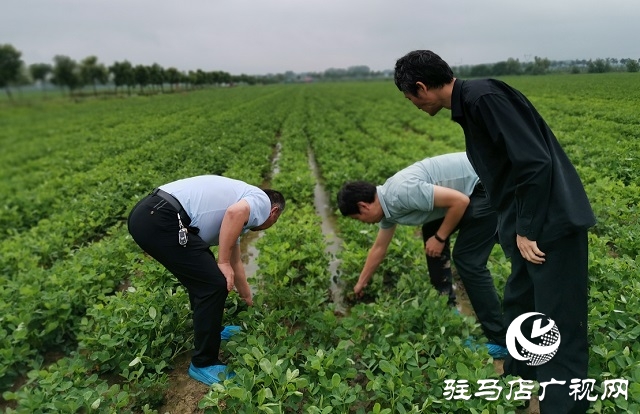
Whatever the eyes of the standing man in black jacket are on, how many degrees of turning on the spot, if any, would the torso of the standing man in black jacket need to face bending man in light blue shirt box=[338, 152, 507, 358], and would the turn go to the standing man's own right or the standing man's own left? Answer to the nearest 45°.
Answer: approximately 45° to the standing man's own right

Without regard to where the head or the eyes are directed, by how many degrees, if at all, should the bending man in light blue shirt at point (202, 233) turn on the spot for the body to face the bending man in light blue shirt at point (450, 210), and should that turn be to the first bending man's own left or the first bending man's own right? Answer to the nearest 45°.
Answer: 0° — they already face them

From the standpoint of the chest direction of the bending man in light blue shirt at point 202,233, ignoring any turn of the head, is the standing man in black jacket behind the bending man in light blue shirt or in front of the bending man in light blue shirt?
in front

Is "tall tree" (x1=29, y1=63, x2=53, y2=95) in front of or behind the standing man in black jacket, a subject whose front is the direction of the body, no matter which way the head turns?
in front

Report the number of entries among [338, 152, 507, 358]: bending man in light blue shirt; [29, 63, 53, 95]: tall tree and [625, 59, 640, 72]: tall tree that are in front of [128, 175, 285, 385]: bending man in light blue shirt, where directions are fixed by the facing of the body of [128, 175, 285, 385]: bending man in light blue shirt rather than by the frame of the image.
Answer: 2

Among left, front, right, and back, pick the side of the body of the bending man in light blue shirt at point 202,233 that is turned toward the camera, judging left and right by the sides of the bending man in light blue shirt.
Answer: right

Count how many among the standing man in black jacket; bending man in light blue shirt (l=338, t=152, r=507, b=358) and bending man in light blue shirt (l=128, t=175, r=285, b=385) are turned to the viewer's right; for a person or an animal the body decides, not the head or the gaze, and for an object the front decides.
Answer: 1

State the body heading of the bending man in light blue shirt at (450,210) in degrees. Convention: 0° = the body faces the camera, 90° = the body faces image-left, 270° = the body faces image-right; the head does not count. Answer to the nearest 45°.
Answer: approximately 90°

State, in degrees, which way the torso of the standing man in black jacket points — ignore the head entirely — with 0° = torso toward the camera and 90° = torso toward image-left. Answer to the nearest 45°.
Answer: approximately 90°

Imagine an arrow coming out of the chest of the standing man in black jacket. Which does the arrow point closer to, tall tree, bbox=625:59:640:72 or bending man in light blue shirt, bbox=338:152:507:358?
the bending man in light blue shirt

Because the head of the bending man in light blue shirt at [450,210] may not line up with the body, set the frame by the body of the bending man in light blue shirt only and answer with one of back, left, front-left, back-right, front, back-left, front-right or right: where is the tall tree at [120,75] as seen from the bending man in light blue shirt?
front-right
